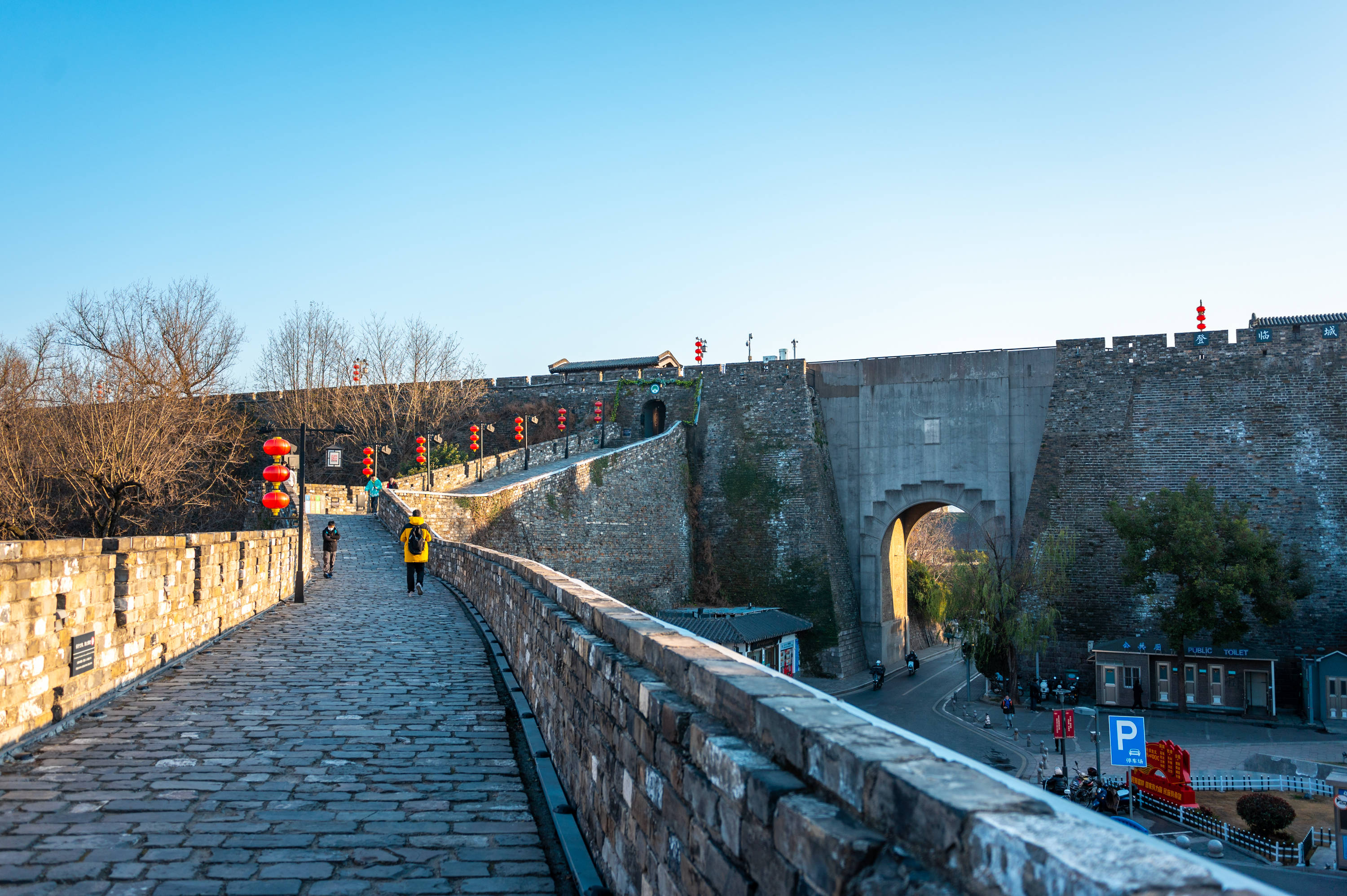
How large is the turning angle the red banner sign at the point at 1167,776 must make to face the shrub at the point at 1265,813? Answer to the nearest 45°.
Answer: approximately 90° to its left

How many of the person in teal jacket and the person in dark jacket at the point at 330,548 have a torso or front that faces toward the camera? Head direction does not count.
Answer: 2

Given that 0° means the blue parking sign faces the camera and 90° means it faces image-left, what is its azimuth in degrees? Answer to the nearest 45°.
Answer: approximately 0°

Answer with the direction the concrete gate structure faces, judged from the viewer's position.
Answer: facing the viewer

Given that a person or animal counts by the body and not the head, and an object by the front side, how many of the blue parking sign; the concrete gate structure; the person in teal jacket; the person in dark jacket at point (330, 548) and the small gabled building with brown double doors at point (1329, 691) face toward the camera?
5

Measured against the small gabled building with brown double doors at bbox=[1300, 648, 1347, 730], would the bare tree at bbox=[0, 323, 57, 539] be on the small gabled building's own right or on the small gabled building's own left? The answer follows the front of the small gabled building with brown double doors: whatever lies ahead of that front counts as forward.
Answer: on the small gabled building's own right

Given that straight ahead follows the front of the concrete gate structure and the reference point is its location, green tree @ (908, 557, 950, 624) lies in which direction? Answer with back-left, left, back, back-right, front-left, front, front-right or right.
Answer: back

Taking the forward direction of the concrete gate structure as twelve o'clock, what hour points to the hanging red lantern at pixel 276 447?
The hanging red lantern is roughly at 1 o'clock from the concrete gate structure.

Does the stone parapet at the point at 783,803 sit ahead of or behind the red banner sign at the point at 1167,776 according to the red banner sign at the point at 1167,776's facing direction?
ahead

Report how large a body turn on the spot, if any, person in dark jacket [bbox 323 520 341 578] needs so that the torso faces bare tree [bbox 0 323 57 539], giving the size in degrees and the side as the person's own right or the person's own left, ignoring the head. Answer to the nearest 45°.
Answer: approximately 135° to the person's own right

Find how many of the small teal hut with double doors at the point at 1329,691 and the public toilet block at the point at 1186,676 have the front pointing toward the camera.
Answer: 2

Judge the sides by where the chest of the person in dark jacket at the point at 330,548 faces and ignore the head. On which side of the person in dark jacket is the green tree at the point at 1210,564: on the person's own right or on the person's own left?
on the person's own left

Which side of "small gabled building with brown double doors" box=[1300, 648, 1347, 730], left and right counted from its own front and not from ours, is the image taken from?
front
